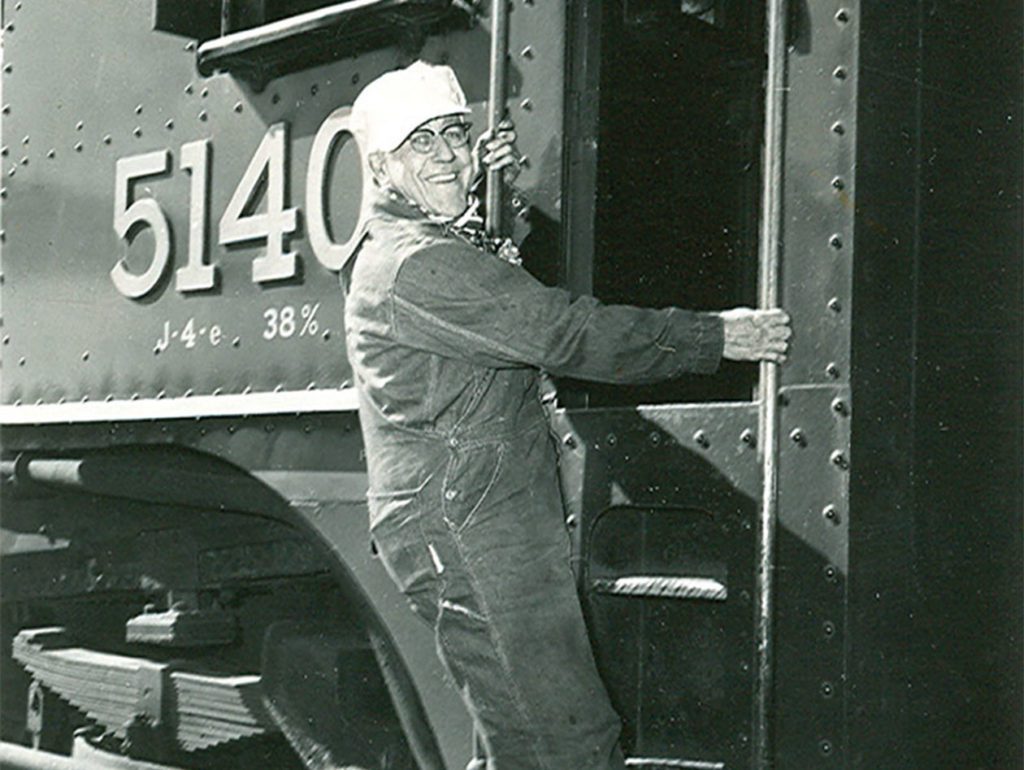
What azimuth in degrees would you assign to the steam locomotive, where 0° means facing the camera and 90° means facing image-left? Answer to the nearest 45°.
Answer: approximately 90°

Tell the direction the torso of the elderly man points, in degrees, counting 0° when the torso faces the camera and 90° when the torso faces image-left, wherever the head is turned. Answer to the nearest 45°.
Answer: approximately 270°
